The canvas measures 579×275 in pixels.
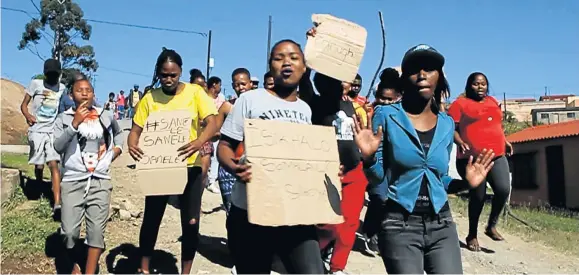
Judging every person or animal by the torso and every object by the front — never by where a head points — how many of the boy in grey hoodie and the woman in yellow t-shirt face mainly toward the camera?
2

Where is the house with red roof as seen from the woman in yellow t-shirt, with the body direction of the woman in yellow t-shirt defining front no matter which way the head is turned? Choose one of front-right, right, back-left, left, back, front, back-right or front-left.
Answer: back-left

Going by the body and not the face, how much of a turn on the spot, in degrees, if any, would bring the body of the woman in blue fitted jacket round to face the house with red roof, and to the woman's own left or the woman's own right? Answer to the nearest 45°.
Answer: approximately 180°

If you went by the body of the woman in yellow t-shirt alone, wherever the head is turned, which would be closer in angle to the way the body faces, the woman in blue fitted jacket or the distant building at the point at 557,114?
the woman in blue fitted jacket

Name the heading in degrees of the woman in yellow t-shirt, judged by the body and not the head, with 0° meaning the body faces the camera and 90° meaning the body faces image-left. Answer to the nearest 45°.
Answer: approximately 0°

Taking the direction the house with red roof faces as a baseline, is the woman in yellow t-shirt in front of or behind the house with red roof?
in front
